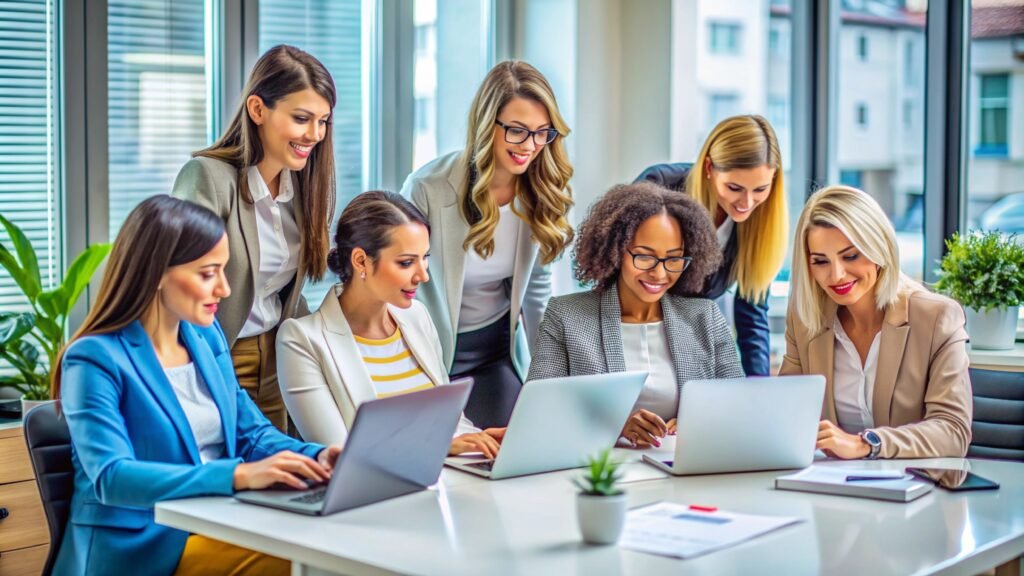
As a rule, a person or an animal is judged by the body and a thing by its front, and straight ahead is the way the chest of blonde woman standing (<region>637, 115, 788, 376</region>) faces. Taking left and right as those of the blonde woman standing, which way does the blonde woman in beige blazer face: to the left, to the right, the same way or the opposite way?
to the right

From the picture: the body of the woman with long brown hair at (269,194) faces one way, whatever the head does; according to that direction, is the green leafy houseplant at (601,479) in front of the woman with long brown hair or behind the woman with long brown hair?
in front

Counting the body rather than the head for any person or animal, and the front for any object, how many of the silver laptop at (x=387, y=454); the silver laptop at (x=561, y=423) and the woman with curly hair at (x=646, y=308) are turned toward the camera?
1

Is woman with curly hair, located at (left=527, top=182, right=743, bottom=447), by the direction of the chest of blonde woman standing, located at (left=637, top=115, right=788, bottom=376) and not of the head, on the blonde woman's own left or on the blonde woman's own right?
on the blonde woman's own right

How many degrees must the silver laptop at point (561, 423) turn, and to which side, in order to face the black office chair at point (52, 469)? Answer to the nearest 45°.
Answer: approximately 45° to its left

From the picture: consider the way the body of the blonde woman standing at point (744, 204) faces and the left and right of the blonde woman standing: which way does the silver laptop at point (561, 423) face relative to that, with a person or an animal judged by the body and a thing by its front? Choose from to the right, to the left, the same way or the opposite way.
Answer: the opposite way

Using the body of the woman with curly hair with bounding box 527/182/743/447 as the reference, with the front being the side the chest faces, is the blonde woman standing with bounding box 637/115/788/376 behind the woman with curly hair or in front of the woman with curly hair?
behind

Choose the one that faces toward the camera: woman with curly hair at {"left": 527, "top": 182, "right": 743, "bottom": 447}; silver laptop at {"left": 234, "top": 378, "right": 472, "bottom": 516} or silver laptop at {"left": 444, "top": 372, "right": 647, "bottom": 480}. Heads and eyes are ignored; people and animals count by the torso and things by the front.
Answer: the woman with curly hair

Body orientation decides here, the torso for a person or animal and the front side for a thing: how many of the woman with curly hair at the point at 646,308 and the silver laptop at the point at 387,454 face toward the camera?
1

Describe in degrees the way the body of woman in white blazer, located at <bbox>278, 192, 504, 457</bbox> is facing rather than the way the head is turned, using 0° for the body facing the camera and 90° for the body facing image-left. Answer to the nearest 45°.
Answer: approximately 315°

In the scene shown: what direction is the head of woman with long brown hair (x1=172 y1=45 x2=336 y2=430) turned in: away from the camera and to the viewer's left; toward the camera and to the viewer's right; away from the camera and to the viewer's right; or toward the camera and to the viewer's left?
toward the camera and to the viewer's right
